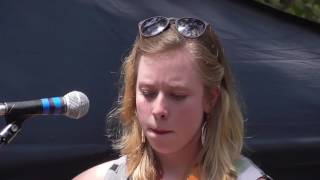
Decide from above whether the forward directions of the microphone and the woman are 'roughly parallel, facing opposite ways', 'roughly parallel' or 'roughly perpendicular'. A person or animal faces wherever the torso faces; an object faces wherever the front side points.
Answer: roughly perpendicular

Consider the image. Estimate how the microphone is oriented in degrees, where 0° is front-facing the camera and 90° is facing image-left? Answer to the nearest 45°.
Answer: approximately 270°

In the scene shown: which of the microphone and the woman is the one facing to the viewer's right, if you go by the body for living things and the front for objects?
the microphone

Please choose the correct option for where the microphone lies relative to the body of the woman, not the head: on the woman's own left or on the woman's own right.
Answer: on the woman's own right

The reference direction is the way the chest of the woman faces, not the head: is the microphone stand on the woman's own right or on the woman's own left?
on the woman's own right

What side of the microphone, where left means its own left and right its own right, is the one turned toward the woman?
front

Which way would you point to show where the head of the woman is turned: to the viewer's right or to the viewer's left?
to the viewer's left

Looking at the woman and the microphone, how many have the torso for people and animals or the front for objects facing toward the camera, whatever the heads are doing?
1

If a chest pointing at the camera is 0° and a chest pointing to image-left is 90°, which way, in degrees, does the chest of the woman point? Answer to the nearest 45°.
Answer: approximately 0°
